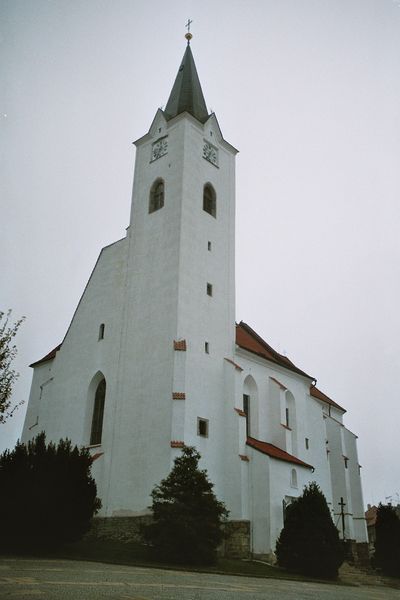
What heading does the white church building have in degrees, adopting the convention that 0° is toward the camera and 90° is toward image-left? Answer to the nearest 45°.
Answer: approximately 45°

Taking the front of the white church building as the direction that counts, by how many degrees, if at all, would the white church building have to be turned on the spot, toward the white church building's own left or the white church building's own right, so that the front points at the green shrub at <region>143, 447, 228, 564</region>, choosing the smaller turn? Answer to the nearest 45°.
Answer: approximately 45° to the white church building's own left

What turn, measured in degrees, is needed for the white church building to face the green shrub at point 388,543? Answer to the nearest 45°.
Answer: approximately 135° to its left

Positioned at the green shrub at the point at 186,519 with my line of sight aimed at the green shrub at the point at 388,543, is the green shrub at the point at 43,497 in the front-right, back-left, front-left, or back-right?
back-left
